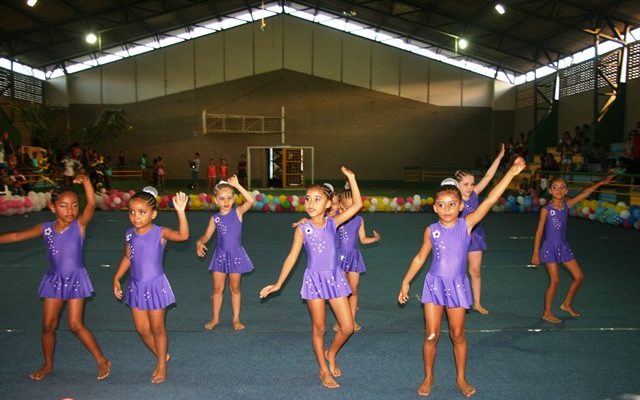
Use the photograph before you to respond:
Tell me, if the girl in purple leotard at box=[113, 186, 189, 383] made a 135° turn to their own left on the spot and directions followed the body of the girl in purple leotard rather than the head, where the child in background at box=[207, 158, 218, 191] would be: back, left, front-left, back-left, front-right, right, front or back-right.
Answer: left

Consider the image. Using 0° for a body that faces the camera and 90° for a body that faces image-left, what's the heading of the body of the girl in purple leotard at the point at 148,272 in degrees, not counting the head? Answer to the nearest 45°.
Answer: approximately 45°

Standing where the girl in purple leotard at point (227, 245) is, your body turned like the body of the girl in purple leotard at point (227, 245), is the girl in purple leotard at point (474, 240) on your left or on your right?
on your left

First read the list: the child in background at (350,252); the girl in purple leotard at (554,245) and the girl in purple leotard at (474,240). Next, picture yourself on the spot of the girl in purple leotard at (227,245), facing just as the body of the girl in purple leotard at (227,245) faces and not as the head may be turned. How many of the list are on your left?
3

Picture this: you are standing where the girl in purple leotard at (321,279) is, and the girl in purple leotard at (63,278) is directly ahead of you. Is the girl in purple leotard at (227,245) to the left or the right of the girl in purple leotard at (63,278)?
right

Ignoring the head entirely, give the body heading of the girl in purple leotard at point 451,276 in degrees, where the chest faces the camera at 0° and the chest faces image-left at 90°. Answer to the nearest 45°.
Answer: approximately 0°

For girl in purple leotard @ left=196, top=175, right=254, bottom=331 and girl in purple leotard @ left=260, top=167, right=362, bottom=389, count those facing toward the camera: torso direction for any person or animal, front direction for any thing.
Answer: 2

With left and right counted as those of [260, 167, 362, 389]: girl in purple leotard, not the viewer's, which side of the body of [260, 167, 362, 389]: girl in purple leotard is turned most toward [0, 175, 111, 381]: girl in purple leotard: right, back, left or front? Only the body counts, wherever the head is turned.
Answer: right

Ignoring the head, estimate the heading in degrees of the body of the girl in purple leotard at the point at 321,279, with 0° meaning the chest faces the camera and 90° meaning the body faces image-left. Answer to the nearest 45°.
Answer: approximately 0°

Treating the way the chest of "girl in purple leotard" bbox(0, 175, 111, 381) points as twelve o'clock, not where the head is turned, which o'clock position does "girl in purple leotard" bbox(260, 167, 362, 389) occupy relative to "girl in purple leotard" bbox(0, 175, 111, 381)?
"girl in purple leotard" bbox(260, 167, 362, 389) is roughly at 10 o'clock from "girl in purple leotard" bbox(0, 175, 111, 381).
